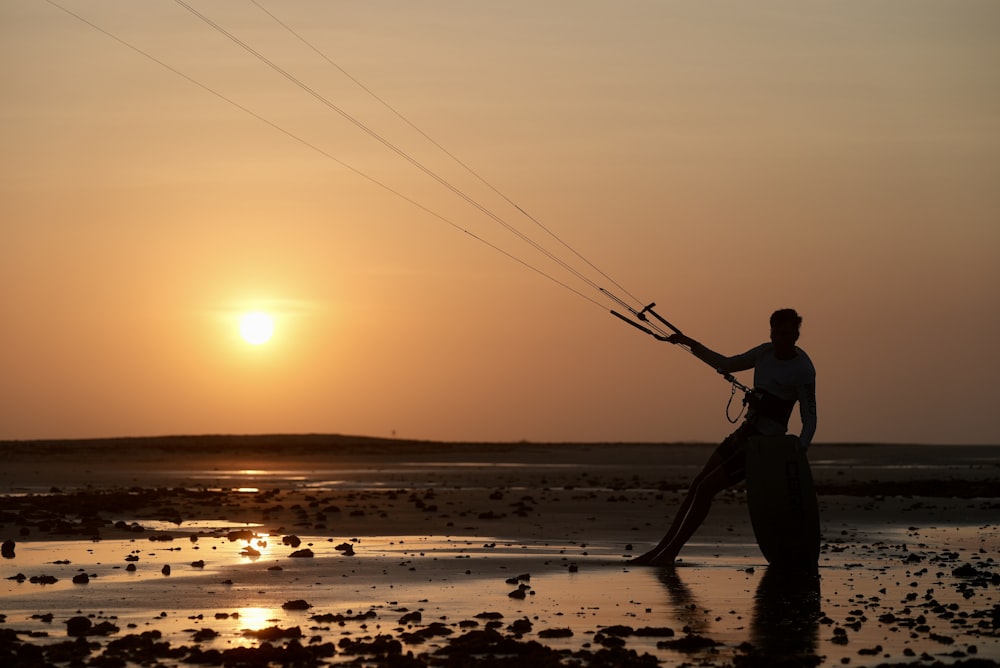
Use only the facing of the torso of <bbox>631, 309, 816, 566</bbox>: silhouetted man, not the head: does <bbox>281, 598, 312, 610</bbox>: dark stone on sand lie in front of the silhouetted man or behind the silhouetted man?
in front

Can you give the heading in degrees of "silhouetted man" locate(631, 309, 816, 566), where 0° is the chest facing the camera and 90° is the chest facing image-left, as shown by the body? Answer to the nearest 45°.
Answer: approximately 45°

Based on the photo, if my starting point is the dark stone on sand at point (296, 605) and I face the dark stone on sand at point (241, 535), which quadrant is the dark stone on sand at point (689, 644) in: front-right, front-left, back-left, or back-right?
back-right

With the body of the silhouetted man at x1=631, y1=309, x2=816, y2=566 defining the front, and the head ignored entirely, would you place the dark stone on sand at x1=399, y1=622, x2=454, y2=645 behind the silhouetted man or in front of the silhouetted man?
in front

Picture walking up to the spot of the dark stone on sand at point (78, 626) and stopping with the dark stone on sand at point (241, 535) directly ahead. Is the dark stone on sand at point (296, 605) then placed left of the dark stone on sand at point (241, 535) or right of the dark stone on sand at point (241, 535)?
right

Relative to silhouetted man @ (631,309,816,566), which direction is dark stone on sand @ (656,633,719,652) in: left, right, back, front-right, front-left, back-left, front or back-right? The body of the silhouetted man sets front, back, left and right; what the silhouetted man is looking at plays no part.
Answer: front-left

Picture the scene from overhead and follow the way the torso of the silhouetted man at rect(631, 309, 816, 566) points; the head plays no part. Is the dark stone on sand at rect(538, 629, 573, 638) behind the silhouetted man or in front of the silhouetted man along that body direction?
in front

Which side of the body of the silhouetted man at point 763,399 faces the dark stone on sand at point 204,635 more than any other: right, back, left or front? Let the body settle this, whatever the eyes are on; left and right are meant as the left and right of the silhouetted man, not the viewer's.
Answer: front

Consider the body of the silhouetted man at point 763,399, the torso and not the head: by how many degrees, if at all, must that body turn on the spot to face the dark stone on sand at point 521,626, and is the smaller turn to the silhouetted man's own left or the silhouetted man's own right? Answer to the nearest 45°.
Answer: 0° — they already face it
